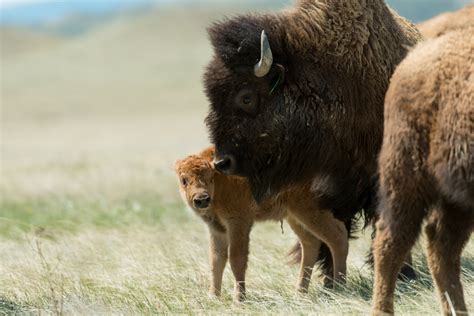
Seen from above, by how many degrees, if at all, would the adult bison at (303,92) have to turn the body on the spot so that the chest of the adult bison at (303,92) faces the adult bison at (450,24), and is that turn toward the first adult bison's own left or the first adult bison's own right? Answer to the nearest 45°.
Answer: approximately 135° to the first adult bison's own right

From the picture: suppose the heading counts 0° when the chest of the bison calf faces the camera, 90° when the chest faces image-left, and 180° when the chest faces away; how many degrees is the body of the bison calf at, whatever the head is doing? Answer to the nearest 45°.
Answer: approximately 45°

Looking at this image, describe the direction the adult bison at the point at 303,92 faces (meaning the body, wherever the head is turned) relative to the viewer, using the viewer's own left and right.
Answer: facing to the left of the viewer

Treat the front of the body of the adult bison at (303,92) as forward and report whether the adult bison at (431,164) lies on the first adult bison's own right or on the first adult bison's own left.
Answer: on the first adult bison's own left

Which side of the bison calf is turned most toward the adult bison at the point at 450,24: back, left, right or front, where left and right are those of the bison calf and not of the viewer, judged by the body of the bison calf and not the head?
back

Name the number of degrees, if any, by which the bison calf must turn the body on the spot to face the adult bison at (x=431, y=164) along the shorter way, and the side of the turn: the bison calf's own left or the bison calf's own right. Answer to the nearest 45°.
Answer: approximately 90° to the bison calf's own left
